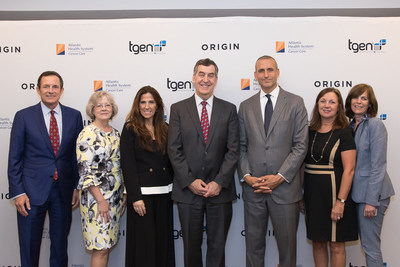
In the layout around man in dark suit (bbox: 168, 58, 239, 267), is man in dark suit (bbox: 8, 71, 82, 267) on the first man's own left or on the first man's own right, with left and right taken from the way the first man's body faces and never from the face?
on the first man's own right

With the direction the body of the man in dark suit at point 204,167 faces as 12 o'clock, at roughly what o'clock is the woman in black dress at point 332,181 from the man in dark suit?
The woman in black dress is roughly at 9 o'clock from the man in dark suit.

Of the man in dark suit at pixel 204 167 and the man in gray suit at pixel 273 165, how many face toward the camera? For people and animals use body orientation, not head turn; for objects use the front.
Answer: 2

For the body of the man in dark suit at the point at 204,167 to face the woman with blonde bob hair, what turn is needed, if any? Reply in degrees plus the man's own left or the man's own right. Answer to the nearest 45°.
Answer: approximately 90° to the man's own right

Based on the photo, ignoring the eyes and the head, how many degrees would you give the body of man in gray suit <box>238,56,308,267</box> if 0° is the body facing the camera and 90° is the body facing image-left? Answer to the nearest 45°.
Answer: approximately 0°

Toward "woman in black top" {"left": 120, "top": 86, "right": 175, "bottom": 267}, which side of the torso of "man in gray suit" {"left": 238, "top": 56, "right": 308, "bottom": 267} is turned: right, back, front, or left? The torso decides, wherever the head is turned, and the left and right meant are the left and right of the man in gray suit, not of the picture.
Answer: right
